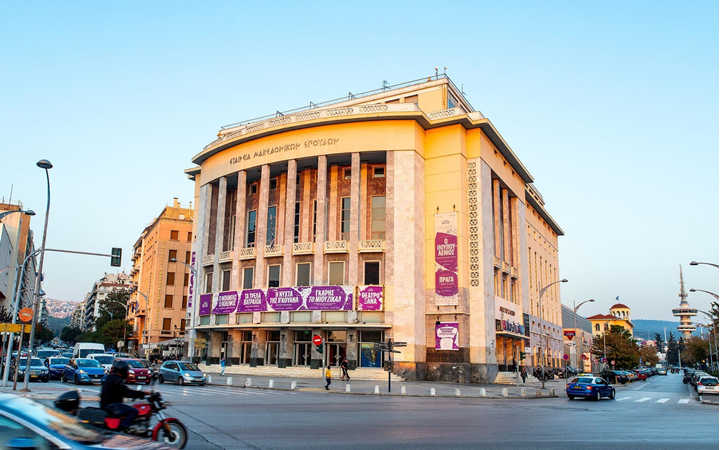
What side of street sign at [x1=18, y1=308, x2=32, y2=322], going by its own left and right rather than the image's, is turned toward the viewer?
front

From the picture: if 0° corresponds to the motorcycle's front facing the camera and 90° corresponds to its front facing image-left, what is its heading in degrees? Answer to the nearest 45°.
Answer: approximately 270°

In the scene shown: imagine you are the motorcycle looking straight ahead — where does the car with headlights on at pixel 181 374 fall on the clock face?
The car with headlights on is roughly at 9 o'clock from the motorcycle.

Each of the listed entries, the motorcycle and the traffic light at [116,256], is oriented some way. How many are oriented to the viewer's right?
1

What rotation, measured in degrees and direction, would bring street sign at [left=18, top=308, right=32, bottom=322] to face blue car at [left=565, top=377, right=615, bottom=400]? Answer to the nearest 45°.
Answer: approximately 90° to its left

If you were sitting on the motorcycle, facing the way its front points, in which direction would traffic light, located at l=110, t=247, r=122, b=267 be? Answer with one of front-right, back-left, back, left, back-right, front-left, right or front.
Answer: left

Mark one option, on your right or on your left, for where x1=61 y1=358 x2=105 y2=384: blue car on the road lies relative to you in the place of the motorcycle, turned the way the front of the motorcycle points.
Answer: on your left

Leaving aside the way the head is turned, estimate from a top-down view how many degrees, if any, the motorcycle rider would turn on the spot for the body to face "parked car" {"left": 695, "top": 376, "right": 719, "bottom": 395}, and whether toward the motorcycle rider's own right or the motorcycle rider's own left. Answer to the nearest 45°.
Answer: approximately 45° to the motorcycle rider's own left

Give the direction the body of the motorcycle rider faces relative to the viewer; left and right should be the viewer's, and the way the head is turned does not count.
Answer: facing to the right of the viewer

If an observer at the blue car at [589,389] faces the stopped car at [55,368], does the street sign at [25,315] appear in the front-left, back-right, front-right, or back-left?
front-left

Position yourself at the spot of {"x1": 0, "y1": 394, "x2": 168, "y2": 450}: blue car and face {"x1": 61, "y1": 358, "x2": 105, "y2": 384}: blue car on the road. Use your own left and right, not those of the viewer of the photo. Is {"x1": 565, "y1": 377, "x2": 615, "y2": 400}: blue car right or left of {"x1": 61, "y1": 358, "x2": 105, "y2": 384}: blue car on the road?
right

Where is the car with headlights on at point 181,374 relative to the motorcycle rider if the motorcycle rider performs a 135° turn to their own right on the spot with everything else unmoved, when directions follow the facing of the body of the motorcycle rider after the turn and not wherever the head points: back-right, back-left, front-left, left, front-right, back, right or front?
back-right
